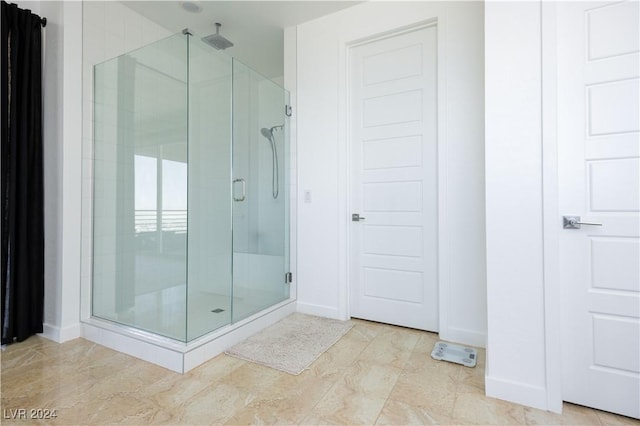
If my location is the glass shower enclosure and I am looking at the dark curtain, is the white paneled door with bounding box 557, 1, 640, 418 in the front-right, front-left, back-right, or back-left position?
back-left

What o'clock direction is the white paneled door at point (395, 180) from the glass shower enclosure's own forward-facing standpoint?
The white paneled door is roughly at 11 o'clock from the glass shower enclosure.

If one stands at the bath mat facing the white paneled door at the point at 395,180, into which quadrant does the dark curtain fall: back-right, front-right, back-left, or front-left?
back-left

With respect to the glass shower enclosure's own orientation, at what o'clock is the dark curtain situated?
The dark curtain is roughly at 5 o'clock from the glass shower enclosure.

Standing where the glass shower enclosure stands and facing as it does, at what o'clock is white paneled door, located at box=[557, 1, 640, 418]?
The white paneled door is roughly at 12 o'clock from the glass shower enclosure.

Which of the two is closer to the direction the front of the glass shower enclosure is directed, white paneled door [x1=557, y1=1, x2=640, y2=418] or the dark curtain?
the white paneled door

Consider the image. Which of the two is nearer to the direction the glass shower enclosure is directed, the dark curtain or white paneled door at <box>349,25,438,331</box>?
the white paneled door

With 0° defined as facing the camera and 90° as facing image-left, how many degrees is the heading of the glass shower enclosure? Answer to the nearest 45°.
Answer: approximately 315°

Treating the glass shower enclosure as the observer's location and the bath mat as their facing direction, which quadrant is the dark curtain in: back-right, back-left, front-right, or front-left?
back-right
